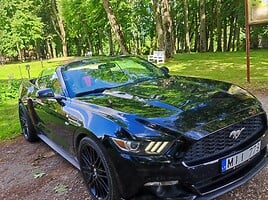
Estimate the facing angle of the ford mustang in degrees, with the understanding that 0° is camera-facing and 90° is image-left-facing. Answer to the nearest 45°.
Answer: approximately 315°

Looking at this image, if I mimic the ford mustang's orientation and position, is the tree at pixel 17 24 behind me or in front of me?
behind
